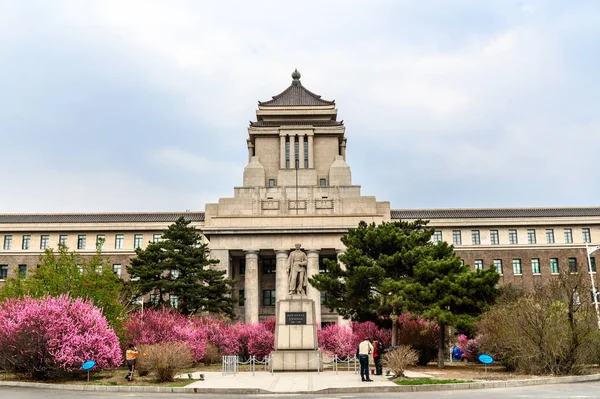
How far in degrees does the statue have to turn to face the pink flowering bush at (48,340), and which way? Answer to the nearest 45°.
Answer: approximately 45° to its right

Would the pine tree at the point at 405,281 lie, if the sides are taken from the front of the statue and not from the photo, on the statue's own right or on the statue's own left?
on the statue's own left

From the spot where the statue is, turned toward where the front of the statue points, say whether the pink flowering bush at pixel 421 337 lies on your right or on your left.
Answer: on your left

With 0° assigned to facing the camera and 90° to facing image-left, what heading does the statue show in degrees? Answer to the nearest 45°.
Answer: approximately 0°

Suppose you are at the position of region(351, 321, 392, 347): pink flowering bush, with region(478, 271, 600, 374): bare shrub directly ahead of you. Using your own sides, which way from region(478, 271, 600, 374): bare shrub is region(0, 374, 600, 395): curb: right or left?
right

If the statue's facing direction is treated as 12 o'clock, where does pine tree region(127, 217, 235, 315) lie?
The pine tree is roughly at 5 o'clock from the statue.
